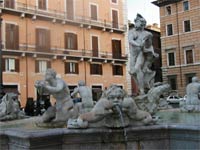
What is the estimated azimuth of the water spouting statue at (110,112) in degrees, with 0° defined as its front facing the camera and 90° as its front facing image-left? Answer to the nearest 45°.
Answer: approximately 0°

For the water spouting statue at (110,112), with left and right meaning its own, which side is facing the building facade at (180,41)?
back

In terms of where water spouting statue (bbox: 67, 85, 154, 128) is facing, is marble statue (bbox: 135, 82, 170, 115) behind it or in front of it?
behind

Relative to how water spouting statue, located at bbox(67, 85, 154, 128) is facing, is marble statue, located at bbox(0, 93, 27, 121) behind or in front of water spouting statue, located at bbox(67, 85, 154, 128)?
behind
